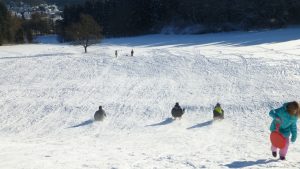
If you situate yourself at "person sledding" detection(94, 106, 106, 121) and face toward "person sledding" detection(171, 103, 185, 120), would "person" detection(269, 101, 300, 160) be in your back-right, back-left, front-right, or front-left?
front-right

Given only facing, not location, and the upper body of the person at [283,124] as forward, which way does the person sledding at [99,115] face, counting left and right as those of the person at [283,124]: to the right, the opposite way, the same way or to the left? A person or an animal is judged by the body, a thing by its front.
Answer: the opposite way

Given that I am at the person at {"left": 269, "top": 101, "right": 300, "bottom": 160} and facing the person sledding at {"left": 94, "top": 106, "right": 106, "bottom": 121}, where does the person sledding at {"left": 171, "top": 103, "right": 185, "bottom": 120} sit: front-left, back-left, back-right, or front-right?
front-right

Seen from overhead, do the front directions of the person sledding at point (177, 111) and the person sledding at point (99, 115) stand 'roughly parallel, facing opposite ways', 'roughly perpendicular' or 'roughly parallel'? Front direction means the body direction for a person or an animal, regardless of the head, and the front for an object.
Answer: roughly parallel

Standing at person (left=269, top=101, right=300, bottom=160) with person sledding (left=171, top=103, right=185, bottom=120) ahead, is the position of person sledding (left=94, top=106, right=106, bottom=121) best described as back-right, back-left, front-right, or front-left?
front-left

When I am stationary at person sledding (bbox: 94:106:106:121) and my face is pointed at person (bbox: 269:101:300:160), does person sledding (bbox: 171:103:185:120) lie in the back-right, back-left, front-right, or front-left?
front-left

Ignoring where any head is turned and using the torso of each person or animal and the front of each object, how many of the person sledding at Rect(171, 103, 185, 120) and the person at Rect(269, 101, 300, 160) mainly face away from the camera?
1
